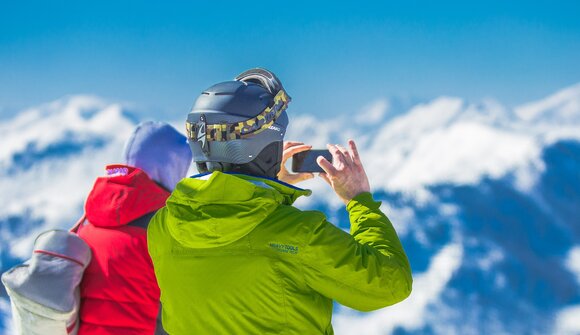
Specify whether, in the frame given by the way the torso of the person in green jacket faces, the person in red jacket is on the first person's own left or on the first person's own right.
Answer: on the first person's own left

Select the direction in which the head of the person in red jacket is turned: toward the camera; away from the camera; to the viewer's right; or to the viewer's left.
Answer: away from the camera

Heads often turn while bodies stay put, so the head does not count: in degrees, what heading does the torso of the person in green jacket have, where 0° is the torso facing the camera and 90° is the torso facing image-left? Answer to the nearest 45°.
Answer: approximately 225°
